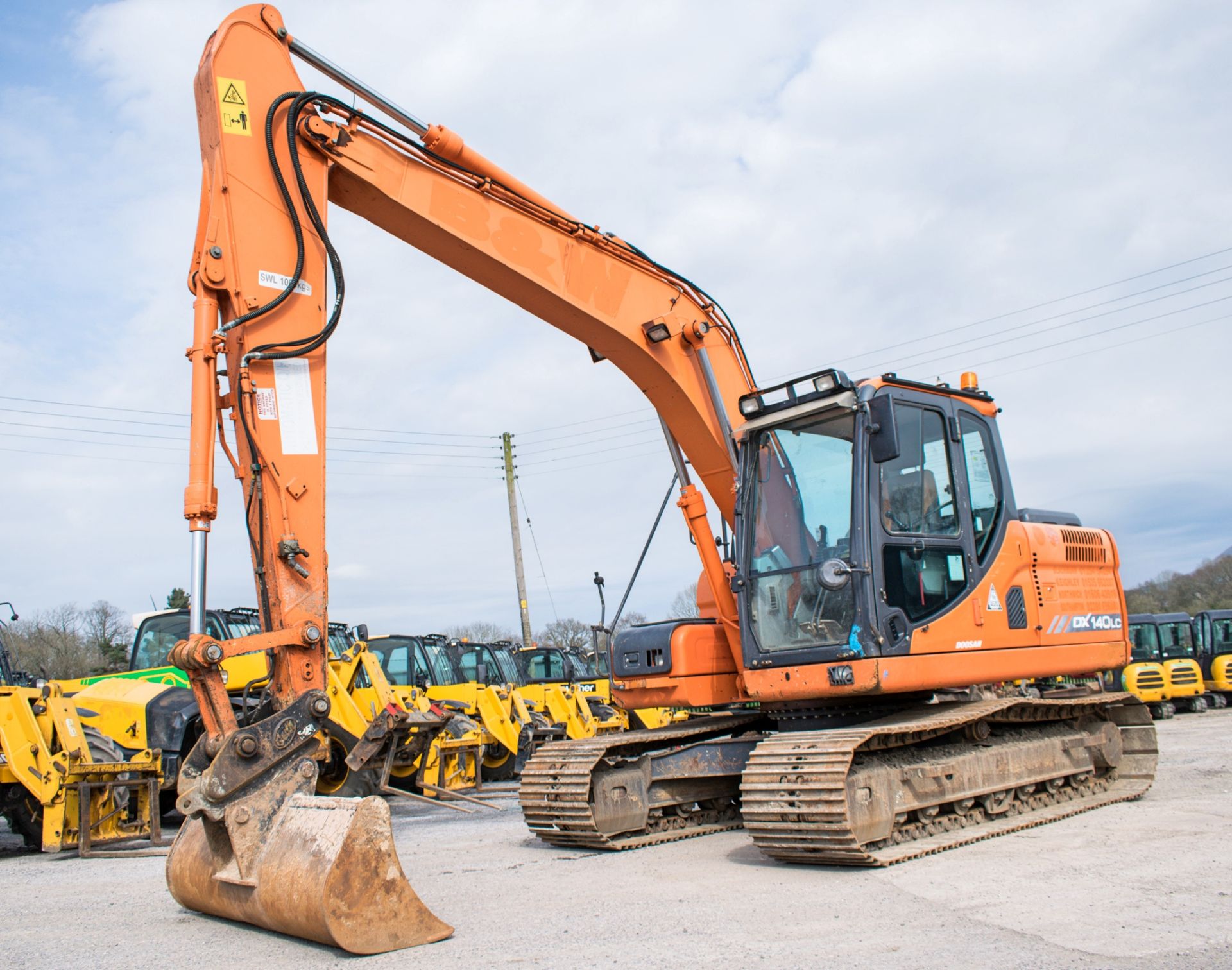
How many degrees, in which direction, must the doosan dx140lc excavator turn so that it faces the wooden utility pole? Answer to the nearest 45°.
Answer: approximately 135° to its right

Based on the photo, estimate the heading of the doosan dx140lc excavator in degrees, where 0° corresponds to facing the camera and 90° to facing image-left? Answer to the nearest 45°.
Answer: approximately 45°
